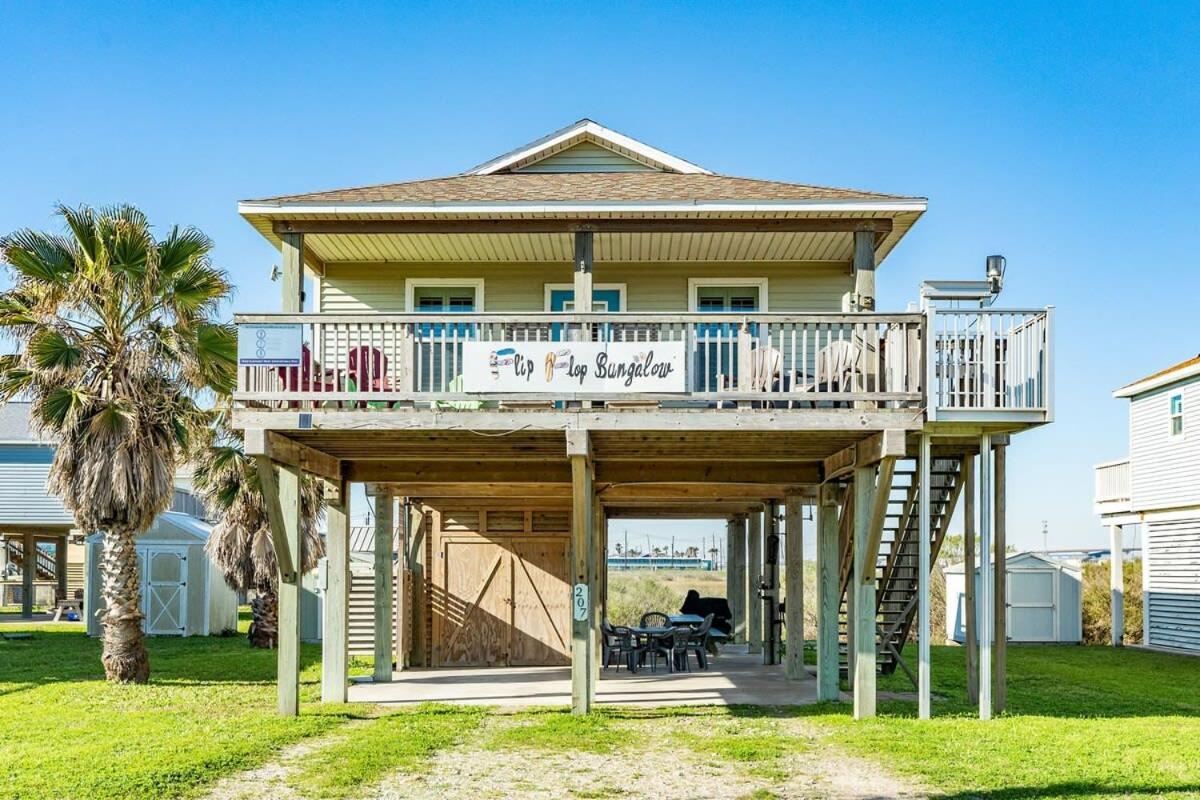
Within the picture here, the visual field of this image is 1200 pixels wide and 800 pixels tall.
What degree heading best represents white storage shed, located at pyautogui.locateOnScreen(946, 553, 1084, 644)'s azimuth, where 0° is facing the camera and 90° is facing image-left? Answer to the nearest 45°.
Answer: approximately 0°

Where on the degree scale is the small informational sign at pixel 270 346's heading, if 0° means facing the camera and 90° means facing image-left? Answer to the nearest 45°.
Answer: approximately 0°

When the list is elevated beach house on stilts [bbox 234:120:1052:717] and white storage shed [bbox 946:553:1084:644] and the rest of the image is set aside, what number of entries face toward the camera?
2

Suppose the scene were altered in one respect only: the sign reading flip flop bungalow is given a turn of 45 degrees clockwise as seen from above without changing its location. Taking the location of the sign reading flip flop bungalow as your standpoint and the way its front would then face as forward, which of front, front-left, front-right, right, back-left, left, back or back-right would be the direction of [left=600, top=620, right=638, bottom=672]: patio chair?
back-right
